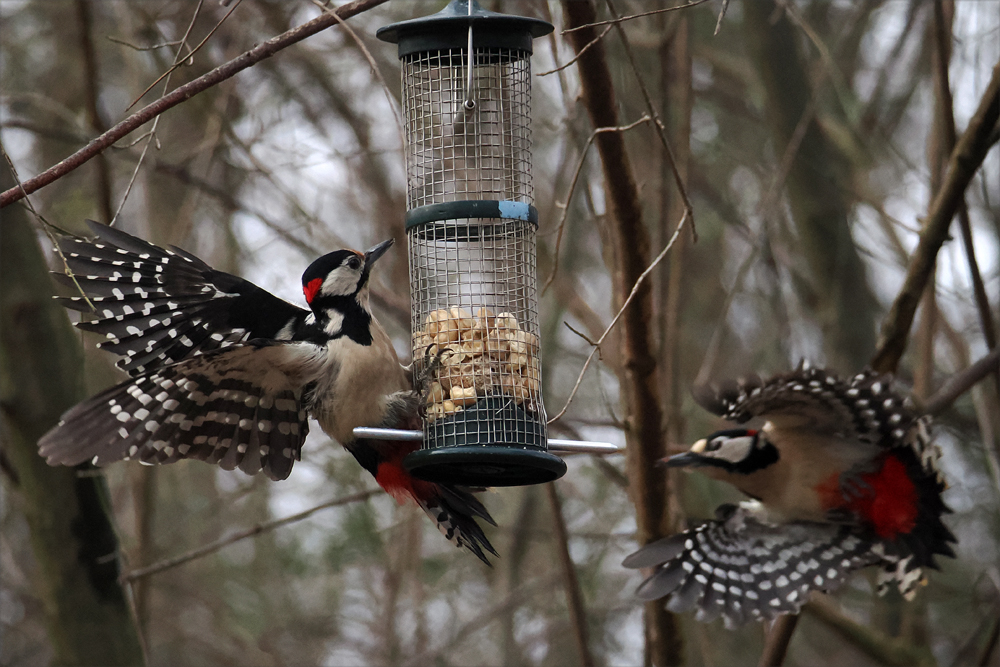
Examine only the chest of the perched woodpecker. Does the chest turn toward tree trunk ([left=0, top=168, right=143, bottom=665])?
no

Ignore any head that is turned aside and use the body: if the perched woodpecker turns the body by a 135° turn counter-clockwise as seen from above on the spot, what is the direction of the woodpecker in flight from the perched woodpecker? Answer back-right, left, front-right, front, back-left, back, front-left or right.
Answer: back-right

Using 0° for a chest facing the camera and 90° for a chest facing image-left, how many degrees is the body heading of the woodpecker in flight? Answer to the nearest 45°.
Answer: approximately 90°

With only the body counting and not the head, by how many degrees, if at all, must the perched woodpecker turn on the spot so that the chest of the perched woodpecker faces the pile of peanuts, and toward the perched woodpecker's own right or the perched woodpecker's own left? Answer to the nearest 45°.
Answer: approximately 45° to the perched woodpecker's own right

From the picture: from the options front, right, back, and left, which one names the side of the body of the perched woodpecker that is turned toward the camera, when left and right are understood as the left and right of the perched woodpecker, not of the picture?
right

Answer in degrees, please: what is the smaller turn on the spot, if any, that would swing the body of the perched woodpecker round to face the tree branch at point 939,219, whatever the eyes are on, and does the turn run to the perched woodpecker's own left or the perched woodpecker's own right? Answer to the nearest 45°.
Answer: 0° — it already faces it

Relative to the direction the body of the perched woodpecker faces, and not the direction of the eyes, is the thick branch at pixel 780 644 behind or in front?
in front

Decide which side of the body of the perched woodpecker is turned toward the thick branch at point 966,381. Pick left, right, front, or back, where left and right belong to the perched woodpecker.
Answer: front
